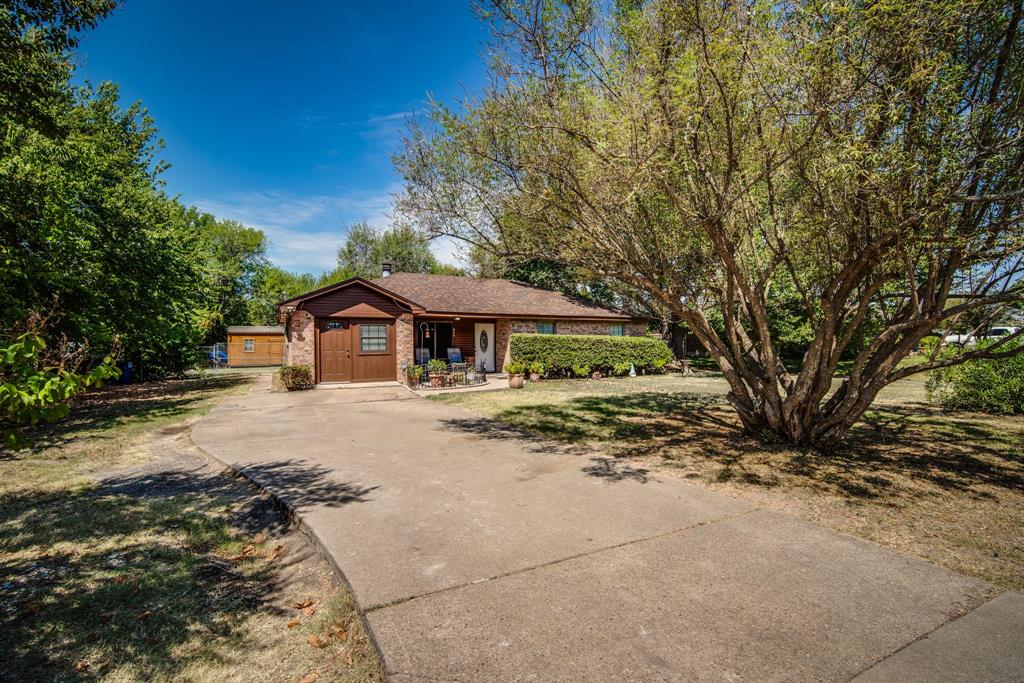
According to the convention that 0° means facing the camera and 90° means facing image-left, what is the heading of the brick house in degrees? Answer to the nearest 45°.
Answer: approximately 0°

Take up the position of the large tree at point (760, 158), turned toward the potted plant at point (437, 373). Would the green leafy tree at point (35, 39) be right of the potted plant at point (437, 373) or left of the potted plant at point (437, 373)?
left

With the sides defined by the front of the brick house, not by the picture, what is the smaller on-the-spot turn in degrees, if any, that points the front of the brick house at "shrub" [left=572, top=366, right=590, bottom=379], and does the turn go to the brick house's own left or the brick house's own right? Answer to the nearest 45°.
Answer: approximately 90° to the brick house's own left

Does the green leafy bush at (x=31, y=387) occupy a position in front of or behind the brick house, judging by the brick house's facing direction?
in front

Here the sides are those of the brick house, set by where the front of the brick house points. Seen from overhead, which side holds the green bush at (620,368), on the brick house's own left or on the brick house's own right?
on the brick house's own left

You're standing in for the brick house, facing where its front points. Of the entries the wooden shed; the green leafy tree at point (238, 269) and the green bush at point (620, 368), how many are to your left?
1

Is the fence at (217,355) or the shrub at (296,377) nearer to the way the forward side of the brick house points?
the shrub

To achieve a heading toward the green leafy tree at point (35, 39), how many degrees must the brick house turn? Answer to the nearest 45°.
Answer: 0° — it already faces it

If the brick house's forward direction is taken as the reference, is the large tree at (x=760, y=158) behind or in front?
in front

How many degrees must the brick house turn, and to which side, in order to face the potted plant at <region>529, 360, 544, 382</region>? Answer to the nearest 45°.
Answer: approximately 90° to its left

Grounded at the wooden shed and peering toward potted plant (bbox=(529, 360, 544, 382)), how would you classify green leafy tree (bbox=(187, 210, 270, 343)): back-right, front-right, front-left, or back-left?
back-left

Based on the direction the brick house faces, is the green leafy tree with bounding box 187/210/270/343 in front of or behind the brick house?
behind

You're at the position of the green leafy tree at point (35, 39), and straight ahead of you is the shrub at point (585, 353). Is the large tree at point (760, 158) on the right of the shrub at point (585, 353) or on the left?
right
